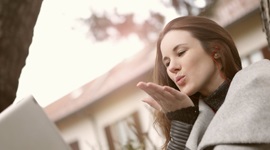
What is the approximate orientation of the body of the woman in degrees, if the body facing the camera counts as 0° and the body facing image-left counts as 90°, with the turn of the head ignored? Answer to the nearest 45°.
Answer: approximately 45°

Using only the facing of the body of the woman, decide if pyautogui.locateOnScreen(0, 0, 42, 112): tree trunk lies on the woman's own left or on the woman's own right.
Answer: on the woman's own right

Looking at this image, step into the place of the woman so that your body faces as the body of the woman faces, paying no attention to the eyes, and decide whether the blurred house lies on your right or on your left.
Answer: on your right

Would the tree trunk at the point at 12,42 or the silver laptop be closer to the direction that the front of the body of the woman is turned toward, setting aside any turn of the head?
the silver laptop

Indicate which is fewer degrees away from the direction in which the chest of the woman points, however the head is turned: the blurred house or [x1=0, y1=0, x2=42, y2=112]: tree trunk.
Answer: the tree trunk
